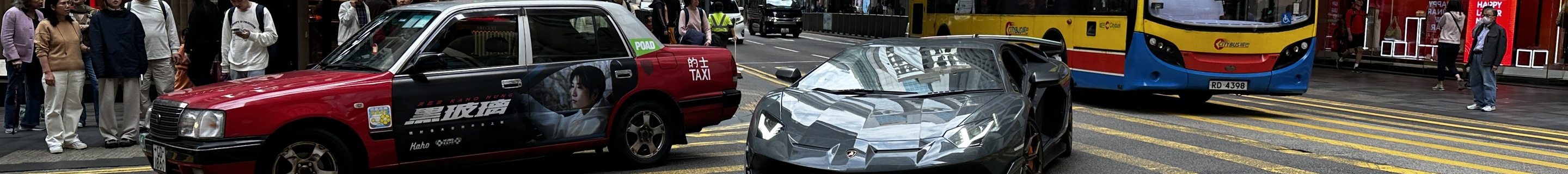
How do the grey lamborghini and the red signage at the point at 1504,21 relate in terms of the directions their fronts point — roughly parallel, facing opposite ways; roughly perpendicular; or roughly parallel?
roughly parallel

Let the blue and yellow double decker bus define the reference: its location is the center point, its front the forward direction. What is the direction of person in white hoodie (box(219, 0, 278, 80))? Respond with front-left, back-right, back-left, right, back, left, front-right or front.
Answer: right

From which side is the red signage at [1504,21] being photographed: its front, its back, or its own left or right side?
front

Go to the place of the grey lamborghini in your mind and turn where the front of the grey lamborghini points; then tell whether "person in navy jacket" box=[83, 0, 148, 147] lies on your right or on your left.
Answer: on your right

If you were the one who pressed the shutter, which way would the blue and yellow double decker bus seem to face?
facing the viewer and to the right of the viewer

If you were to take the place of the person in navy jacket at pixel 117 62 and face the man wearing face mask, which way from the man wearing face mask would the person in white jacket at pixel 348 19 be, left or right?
left

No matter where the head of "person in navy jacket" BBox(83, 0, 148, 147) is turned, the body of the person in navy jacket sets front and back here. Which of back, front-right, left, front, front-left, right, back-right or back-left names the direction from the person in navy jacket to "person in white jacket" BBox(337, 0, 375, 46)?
back-left

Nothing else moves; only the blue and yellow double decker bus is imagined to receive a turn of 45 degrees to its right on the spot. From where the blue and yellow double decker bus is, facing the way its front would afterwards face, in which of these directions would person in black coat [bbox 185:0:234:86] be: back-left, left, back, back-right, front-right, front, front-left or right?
front-right

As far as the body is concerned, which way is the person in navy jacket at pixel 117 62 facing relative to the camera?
toward the camera

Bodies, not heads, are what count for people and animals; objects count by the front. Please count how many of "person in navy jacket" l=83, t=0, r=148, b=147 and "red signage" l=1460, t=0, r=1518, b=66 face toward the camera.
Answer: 2

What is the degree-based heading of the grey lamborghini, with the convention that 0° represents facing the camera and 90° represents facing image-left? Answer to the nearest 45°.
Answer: approximately 45°

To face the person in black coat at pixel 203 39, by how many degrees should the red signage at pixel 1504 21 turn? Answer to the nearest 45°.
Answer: approximately 45° to its right

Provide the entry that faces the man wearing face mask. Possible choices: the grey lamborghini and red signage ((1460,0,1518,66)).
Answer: the red signage

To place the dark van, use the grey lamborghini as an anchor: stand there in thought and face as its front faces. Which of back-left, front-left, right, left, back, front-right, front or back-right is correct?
back-right
